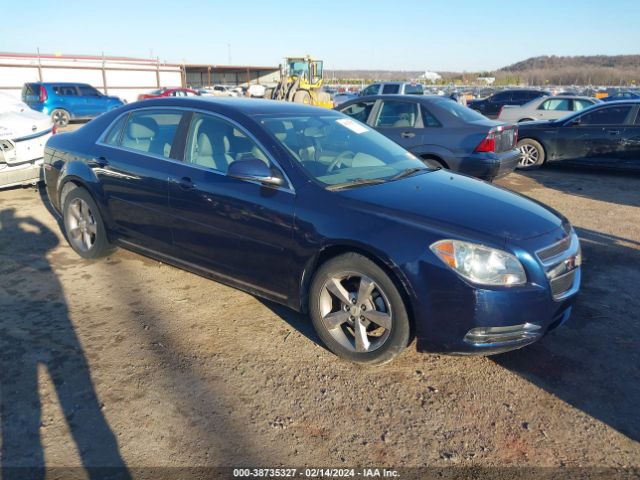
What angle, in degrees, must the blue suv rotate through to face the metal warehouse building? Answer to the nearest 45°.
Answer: approximately 45° to its left

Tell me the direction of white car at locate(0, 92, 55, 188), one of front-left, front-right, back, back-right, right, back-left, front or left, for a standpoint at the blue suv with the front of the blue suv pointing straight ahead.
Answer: back-right

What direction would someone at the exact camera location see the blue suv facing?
facing away from the viewer and to the right of the viewer

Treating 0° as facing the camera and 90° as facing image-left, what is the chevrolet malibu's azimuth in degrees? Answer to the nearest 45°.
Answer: approximately 315°

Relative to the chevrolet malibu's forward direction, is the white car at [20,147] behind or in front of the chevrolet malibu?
behind

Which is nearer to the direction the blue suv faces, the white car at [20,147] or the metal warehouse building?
the metal warehouse building
